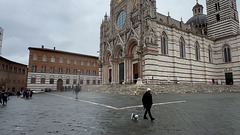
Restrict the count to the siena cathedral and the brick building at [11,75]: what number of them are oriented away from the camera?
0

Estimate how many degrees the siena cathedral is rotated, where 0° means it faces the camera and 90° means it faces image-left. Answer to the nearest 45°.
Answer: approximately 45°

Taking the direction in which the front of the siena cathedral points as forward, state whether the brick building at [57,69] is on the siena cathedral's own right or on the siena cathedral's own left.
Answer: on the siena cathedral's own right

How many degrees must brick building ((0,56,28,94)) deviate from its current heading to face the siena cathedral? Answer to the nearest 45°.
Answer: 0° — it already faces it

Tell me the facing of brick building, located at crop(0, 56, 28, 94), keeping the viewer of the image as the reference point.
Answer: facing the viewer and to the right of the viewer

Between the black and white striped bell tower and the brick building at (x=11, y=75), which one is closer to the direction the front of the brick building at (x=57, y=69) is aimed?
the black and white striped bell tower

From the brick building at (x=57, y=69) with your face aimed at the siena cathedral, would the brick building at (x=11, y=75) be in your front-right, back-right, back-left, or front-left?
back-right

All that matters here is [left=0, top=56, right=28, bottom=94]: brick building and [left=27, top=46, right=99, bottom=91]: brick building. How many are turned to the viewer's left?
0

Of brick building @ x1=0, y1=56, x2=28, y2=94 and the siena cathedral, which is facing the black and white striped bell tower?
the brick building

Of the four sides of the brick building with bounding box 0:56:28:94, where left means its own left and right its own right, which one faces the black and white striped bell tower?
front
